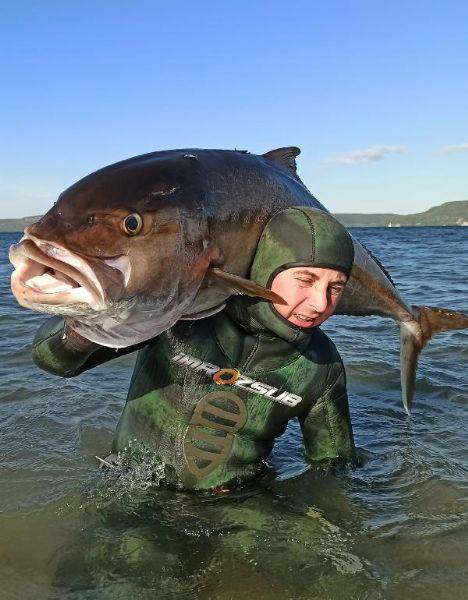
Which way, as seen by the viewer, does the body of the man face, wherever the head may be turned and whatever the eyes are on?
toward the camera

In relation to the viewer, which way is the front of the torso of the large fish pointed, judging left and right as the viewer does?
facing the viewer and to the left of the viewer
